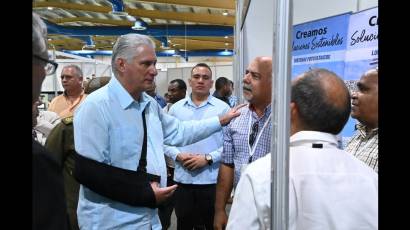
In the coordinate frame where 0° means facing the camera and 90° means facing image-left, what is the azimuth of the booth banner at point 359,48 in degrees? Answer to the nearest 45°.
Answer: approximately 45°

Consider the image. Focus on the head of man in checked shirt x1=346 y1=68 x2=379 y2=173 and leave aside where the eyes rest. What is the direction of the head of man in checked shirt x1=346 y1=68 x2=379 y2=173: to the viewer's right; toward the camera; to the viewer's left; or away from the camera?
to the viewer's left

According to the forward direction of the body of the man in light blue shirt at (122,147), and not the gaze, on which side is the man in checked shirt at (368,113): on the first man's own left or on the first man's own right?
on the first man's own left

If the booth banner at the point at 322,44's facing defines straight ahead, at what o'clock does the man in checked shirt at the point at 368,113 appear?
The man in checked shirt is roughly at 10 o'clock from the booth banner.

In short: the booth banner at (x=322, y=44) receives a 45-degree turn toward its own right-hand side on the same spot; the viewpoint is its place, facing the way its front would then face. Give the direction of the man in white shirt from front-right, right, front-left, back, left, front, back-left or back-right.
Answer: left

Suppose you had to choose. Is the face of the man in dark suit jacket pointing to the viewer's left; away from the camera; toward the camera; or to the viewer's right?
to the viewer's right

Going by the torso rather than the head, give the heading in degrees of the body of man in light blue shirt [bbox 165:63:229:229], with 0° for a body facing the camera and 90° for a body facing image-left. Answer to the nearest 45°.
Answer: approximately 0°

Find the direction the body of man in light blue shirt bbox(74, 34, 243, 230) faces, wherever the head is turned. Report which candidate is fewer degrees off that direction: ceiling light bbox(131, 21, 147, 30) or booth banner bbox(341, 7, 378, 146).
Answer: the booth banner

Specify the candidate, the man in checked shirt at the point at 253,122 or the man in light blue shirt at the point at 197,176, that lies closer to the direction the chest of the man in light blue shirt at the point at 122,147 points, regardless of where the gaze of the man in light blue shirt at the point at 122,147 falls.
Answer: the man in checked shirt

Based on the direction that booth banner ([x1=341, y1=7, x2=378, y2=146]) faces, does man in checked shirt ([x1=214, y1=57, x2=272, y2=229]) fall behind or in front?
in front
